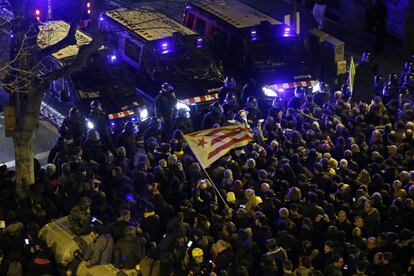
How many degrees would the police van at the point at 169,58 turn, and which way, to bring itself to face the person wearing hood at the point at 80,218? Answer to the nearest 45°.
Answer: approximately 45° to its right

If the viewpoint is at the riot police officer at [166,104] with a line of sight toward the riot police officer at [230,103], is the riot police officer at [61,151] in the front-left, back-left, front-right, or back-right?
back-right

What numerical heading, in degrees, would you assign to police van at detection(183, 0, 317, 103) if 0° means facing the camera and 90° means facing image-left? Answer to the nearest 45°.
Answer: approximately 315°

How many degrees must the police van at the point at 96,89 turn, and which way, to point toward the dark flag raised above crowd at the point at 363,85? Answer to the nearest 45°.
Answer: approximately 45° to its left

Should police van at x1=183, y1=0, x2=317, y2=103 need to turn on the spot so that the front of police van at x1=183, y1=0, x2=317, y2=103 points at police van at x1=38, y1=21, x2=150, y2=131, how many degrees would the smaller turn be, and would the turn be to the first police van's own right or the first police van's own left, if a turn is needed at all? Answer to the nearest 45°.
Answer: approximately 90° to the first police van's own right

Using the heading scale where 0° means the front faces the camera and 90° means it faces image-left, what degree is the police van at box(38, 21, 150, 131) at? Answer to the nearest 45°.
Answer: approximately 315°
